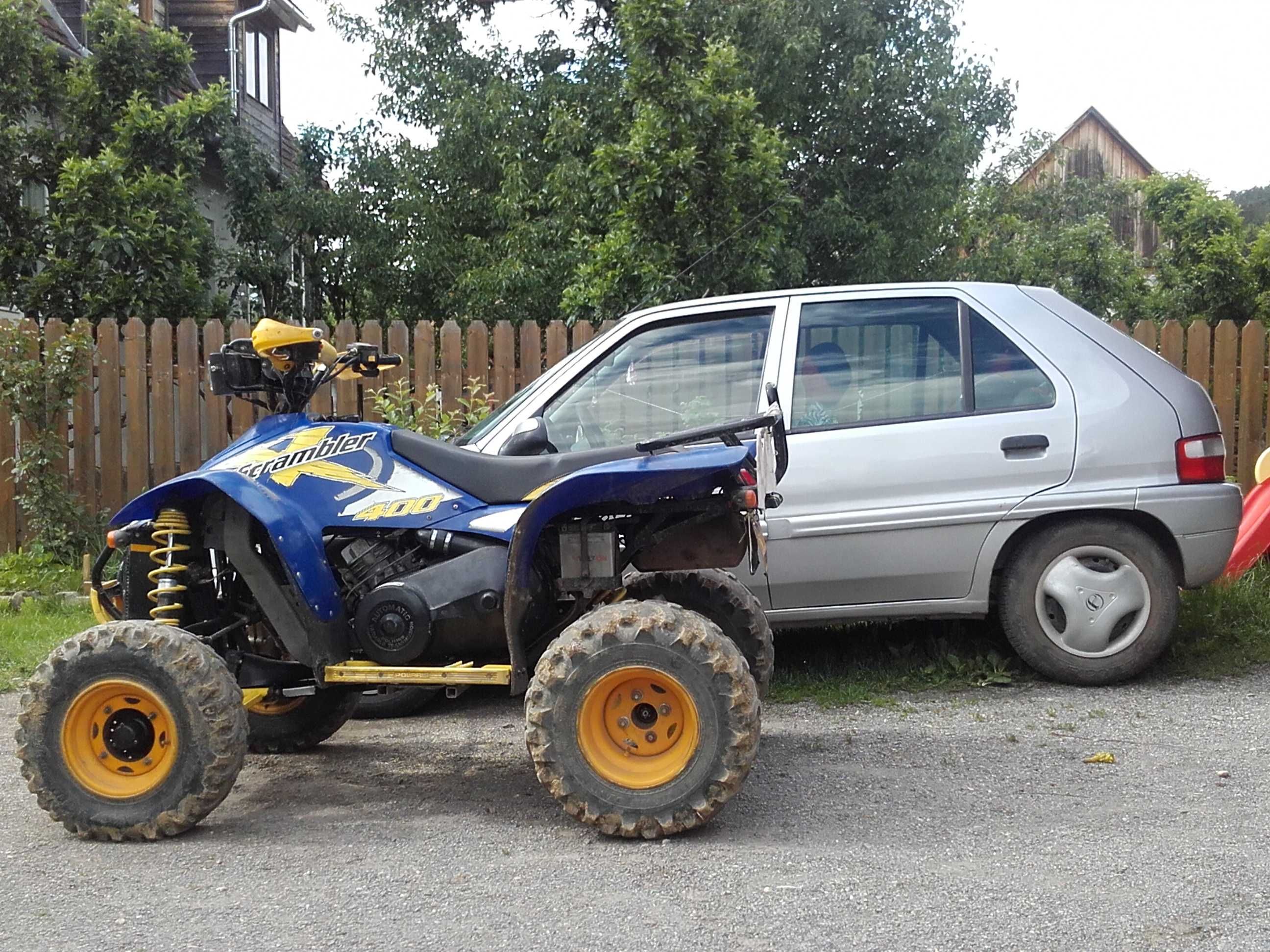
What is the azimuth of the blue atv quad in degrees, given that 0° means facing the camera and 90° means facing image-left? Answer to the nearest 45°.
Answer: approximately 90°

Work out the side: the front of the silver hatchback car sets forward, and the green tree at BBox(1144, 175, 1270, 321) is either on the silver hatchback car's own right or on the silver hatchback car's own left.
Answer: on the silver hatchback car's own right

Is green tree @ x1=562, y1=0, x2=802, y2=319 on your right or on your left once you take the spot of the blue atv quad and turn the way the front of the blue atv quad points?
on your right

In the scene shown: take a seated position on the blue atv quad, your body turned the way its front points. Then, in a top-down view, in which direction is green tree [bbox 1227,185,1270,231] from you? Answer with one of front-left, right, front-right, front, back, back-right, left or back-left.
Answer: back-right

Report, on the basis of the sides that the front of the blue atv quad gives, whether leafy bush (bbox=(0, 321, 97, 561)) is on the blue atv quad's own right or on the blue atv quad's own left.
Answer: on the blue atv quad's own right

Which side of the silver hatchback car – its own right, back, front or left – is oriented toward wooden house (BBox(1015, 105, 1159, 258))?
right

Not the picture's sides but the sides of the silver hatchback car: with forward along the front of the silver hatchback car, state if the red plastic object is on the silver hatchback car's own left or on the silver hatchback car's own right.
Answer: on the silver hatchback car's own right

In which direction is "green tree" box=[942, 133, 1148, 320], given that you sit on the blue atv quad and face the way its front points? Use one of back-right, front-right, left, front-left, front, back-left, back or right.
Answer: back-right

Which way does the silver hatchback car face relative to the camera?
to the viewer's left

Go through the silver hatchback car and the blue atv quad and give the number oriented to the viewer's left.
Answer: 2

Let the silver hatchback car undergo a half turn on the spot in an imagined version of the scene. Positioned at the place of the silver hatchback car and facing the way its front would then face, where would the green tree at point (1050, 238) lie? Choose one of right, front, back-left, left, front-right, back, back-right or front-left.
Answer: left

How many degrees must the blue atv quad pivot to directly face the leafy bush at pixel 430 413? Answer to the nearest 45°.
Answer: approximately 90° to its right

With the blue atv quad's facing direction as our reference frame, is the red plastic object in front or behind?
behind
